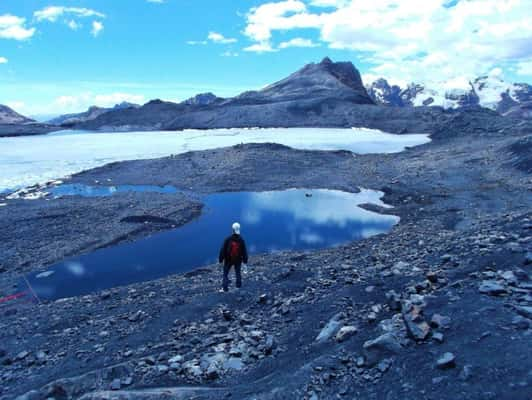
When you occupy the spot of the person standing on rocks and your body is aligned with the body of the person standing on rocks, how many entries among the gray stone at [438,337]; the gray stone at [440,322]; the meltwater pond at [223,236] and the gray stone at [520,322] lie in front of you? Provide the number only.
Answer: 1

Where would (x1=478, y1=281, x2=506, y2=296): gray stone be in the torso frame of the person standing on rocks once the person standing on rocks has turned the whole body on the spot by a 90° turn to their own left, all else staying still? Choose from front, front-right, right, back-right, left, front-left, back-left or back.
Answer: back-left

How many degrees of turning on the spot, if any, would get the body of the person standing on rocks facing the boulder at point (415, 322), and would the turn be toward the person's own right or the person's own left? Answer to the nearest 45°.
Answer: approximately 135° to the person's own right

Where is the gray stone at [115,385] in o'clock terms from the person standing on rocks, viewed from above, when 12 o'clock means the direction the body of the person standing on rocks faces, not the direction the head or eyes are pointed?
The gray stone is roughly at 7 o'clock from the person standing on rocks.

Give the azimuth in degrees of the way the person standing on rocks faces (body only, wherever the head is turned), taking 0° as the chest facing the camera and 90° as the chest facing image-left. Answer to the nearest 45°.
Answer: approximately 180°

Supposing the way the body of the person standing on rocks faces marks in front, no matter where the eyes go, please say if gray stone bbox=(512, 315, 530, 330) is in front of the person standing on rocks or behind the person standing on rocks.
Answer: behind

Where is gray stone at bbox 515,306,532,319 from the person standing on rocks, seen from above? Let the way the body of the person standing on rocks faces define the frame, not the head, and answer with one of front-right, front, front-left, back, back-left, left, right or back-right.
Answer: back-right

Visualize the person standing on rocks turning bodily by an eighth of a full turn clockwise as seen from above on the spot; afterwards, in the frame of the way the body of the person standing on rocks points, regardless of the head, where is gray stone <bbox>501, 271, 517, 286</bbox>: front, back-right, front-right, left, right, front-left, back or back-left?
right

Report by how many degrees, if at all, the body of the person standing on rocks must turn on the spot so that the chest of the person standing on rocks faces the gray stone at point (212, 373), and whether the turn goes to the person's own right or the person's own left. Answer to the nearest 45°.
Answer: approximately 180°

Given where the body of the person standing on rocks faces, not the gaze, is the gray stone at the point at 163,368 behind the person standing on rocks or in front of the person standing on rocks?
behind

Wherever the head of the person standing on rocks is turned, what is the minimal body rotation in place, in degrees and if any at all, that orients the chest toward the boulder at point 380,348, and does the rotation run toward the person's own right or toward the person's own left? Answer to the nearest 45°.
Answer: approximately 135° to the person's own right

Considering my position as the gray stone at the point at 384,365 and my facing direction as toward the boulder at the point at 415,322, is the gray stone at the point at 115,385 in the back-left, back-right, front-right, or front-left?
back-left
